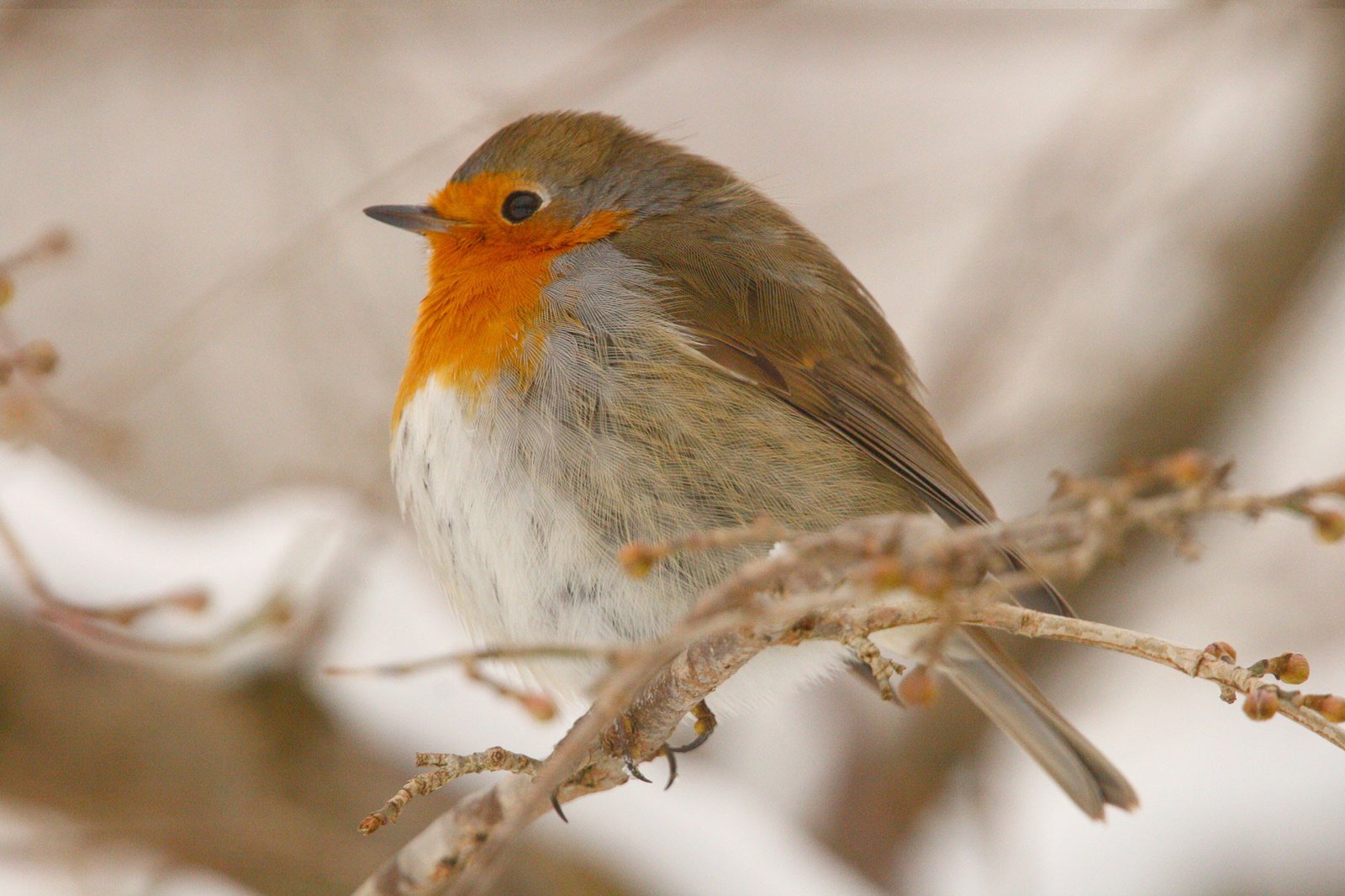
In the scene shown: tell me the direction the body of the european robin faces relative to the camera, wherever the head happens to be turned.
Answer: to the viewer's left
